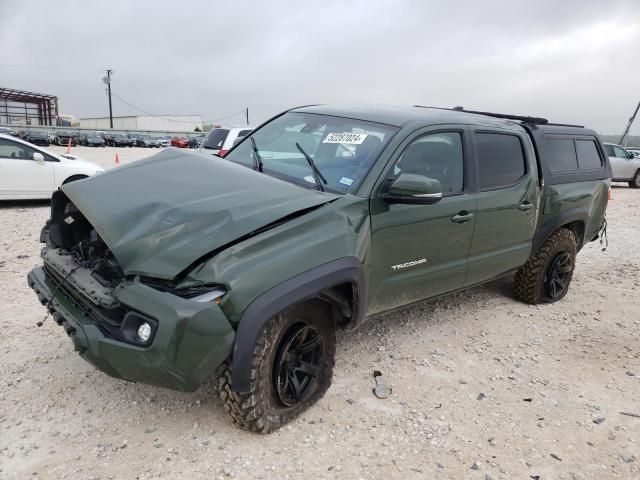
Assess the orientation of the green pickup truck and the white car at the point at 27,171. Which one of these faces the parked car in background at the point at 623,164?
the white car

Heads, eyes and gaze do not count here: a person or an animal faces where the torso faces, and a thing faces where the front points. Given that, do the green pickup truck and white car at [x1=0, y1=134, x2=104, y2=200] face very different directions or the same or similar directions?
very different directions

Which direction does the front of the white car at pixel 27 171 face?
to the viewer's right

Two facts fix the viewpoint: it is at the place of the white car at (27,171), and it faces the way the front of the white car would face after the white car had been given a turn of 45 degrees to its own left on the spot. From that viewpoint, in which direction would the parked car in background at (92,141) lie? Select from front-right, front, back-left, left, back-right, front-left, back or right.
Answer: front-left

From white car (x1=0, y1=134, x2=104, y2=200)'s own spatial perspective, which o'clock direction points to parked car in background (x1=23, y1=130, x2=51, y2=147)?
The parked car in background is roughly at 9 o'clock from the white car.

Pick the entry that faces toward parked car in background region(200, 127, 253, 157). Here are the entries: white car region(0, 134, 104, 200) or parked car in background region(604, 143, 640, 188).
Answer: the white car

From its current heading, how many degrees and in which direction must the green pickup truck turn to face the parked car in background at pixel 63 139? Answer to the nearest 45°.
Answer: approximately 90° to its right

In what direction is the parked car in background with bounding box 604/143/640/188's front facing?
to the viewer's right

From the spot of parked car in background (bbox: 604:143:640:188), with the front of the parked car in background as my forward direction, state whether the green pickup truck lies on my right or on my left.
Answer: on my right

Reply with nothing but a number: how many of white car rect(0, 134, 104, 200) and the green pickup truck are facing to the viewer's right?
1

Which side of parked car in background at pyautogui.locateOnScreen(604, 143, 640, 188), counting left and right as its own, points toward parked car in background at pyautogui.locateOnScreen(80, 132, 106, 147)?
back
